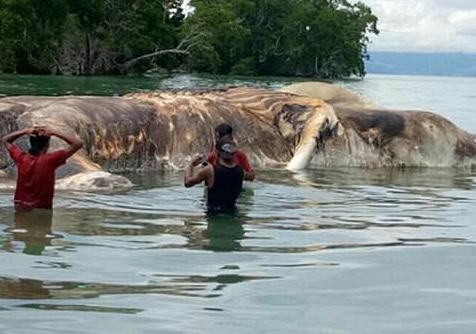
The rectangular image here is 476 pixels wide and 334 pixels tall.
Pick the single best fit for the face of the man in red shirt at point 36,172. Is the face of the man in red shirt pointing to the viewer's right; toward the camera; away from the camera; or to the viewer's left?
away from the camera

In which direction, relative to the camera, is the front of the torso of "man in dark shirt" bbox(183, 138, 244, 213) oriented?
away from the camera

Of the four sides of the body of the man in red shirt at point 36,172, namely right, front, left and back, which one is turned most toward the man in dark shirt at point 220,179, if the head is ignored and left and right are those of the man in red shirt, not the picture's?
right

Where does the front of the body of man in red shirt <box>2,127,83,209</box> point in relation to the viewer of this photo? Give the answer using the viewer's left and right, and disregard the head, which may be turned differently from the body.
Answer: facing away from the viewer
